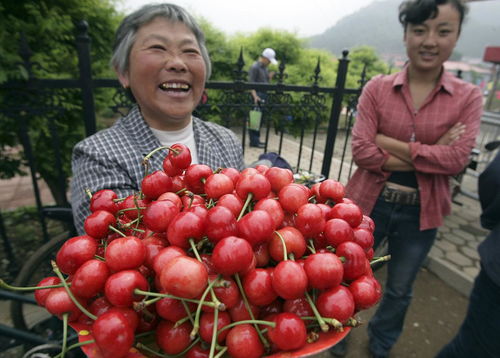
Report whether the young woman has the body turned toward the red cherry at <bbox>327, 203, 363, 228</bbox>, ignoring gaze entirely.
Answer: yes

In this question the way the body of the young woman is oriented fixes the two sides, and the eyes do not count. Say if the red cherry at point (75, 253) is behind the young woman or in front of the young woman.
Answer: in front

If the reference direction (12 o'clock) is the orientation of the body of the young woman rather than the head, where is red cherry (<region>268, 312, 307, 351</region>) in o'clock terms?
The red cherry is roughly at 12 o'clock from the young woman.

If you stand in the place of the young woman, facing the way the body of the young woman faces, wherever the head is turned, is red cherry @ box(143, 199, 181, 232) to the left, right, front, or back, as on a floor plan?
front

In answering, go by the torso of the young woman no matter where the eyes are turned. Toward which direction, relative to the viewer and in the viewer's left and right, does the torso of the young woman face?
facing the viewer

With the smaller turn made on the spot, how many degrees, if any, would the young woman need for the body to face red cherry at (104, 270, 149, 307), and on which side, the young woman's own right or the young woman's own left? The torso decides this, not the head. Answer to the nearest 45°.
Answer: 0° — they already face it

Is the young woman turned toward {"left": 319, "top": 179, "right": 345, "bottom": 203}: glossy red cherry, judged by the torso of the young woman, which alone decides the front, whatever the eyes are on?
yes

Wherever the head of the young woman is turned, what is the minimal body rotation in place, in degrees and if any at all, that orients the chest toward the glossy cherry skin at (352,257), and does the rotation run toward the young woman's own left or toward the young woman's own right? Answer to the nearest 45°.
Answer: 0° — they already face it

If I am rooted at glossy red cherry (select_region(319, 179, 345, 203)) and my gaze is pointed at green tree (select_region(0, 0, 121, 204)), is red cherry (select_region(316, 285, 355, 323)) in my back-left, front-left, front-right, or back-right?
back-left

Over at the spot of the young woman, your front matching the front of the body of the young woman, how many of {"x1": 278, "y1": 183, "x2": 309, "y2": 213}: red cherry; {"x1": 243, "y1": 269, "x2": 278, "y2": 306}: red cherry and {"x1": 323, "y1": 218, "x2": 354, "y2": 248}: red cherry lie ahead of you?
3

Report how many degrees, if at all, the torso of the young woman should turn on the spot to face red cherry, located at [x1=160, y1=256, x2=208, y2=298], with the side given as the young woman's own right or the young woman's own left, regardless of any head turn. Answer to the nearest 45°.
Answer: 0° — they already face it

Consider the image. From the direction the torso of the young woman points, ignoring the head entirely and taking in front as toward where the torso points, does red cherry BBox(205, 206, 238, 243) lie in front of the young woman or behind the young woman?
in front

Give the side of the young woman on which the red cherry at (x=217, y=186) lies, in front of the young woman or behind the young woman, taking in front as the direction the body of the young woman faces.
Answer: in front

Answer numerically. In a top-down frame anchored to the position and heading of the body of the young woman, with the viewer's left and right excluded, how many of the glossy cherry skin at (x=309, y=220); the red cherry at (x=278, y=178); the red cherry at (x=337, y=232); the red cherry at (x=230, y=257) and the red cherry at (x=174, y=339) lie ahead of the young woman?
5

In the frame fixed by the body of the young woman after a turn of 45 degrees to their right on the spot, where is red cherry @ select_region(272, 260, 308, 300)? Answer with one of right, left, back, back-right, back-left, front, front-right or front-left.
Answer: front-left

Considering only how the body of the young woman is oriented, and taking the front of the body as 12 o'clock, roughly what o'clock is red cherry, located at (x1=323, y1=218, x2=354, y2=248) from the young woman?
The red cherry is roughly at 12 o'clock from the young woman.

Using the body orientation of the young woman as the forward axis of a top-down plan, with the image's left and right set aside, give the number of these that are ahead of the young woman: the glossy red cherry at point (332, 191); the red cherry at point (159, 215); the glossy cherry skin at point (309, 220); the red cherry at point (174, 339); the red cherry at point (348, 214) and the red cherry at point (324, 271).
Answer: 6
